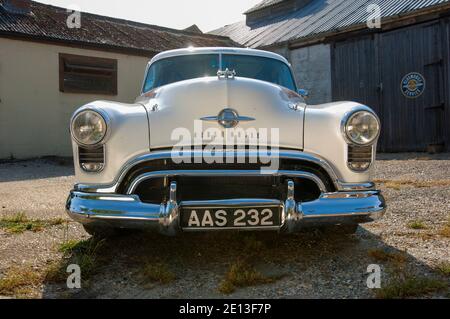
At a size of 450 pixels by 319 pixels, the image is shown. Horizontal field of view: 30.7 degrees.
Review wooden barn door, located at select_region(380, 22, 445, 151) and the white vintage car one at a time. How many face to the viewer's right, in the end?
0

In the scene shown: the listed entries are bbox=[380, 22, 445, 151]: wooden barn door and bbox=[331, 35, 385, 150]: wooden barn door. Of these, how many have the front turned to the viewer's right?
0

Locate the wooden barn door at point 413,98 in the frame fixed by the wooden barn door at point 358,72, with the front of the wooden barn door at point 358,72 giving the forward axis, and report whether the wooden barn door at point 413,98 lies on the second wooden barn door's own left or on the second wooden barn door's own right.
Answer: on the second wooden barn door's own left

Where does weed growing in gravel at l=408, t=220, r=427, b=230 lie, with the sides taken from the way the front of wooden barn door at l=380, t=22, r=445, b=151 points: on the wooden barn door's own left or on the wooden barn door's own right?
on the wooden barn door's own left

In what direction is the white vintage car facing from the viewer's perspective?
toward the camera

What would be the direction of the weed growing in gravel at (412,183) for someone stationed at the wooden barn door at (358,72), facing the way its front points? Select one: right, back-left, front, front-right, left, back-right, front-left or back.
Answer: front-left

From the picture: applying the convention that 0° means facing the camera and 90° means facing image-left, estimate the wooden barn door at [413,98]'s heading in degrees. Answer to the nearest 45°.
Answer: approximately 45°

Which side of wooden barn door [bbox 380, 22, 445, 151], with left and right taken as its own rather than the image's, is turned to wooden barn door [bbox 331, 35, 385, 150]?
right

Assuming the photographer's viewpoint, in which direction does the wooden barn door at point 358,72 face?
facing the viewer and to the left of the viewer

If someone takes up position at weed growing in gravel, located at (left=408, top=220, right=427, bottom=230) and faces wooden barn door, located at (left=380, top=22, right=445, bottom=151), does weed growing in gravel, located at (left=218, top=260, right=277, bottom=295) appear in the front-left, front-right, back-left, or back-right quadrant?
back-left

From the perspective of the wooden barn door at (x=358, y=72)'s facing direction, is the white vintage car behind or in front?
in front
